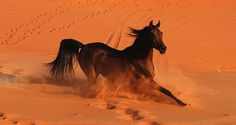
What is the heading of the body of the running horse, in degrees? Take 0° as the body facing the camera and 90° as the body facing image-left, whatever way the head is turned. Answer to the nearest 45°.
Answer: approximately 270°
